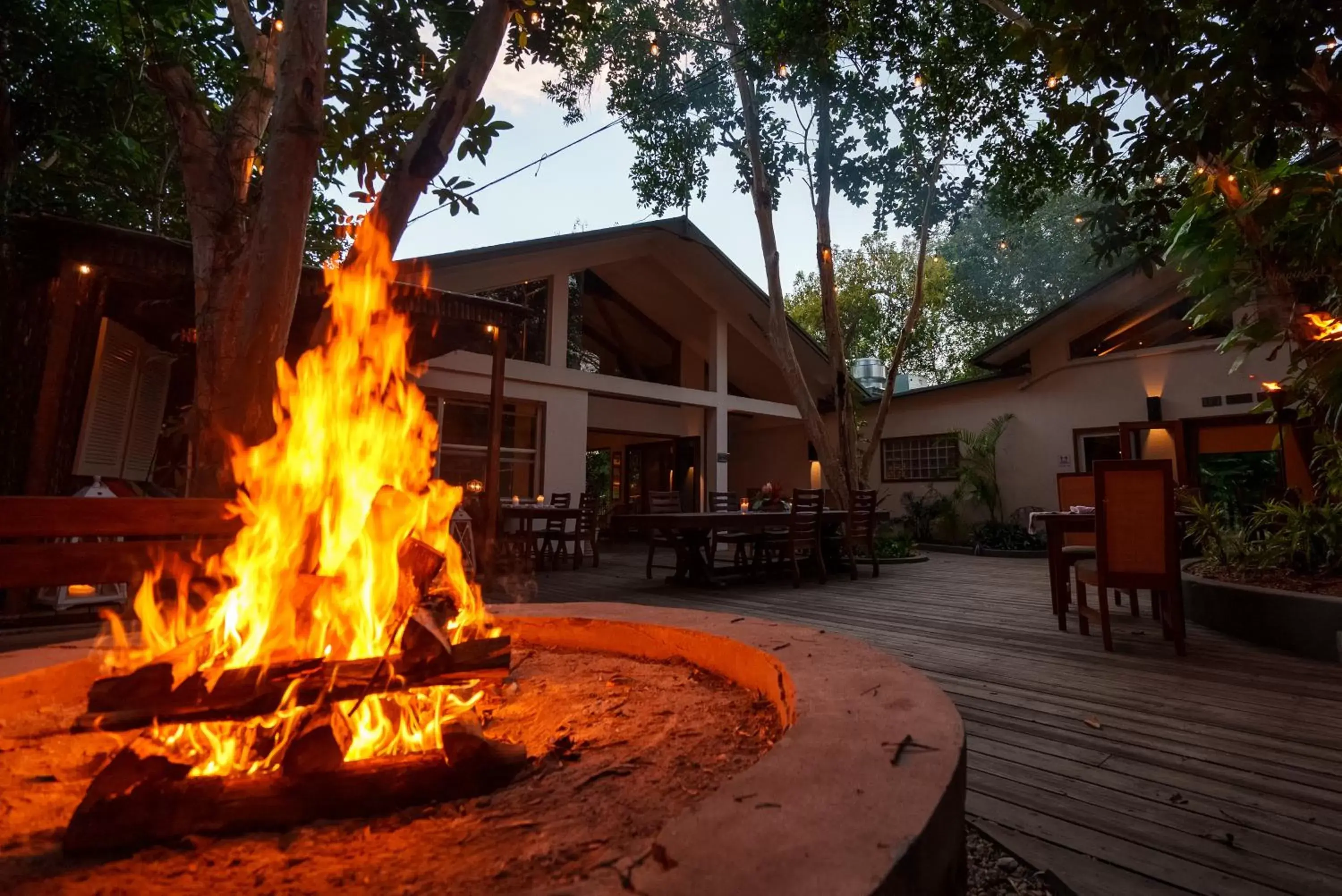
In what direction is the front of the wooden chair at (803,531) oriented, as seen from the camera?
facing away from the viewer and to the left of the viewer

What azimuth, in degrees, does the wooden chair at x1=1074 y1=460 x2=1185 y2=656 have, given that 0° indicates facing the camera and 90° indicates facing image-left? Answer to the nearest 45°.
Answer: approximately 135°

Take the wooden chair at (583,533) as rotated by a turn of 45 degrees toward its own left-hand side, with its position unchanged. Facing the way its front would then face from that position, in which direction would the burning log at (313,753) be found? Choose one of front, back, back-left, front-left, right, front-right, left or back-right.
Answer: left

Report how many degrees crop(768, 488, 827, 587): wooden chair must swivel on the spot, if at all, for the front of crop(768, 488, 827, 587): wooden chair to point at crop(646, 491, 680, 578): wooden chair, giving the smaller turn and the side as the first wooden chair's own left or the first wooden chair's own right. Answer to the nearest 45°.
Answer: approximately 45° to the first wooden chair's own left

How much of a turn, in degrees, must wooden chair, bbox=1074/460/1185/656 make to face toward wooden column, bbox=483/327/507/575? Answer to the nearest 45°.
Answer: approximately 45° to its left

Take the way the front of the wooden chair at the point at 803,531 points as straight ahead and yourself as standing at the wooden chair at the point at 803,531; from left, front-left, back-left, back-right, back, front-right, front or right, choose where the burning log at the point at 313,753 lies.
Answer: back-left

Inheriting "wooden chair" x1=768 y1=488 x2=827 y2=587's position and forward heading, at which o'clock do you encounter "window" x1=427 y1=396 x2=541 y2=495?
The window is roughly at 11 o'clock from the wooden chair.

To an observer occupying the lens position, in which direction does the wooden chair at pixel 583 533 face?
facing away from the viewer and to the left of the viewer

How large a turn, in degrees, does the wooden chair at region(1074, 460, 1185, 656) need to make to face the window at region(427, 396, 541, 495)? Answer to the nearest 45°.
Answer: approximately 45° to its left

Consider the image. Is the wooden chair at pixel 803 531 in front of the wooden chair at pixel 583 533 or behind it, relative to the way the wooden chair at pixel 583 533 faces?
behind
